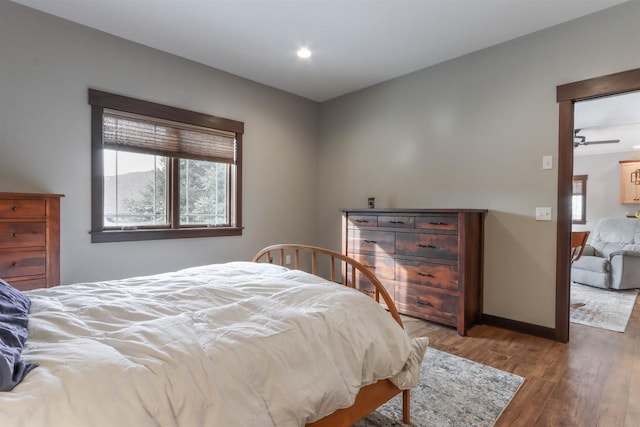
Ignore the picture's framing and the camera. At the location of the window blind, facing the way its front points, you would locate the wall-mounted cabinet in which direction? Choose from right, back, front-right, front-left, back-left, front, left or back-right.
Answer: front-left

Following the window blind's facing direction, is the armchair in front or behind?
in front

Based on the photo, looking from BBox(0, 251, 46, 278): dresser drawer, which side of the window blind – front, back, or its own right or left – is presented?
right

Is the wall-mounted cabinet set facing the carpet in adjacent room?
yes

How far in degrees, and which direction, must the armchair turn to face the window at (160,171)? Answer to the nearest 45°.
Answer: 0° — it already faces it

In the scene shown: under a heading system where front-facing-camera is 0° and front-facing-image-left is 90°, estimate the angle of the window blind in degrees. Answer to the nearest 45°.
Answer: approximately 315°

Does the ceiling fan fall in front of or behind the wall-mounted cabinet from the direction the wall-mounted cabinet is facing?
in front

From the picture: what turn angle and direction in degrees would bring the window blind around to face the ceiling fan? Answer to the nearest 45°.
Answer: approximately 45° to its left

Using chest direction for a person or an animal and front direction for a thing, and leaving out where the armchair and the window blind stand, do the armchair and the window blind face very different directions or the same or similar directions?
very different directions

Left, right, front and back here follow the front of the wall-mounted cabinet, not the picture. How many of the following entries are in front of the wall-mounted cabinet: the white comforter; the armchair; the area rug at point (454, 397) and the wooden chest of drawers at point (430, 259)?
4
